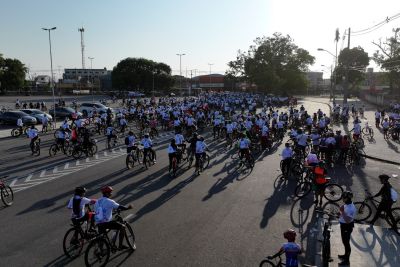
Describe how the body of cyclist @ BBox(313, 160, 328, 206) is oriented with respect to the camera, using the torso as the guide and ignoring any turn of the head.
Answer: away from the camera

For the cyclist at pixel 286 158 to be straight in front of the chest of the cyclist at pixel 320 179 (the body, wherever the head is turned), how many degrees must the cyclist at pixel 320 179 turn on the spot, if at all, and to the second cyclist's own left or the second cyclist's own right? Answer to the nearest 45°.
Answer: approximately 45° to the second cyclist's own left

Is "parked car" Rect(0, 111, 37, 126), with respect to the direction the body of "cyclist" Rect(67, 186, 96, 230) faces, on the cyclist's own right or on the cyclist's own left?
on the cyclist's own left

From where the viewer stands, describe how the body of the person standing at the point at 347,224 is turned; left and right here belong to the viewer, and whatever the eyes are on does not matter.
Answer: facing to the left of the viewer

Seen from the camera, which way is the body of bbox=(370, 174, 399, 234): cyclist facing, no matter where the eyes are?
to the viewer's left

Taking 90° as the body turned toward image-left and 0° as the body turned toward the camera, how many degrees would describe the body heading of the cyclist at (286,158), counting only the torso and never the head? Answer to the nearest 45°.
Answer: approximately 180°

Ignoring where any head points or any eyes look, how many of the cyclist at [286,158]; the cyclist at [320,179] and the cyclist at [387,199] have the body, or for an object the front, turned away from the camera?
2

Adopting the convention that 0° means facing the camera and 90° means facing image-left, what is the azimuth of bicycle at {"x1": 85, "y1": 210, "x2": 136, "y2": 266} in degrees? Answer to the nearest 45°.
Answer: approximately 225°

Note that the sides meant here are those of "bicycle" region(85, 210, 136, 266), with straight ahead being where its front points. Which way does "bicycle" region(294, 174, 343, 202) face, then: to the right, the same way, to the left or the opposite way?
to the left
